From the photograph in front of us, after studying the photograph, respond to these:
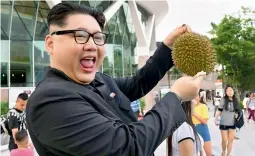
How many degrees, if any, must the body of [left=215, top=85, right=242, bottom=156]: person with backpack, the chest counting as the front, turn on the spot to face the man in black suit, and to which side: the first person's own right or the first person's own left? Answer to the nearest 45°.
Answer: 0° — they already face them

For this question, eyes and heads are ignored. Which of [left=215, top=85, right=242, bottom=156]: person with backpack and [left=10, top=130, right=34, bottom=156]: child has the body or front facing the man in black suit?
the person with backpack

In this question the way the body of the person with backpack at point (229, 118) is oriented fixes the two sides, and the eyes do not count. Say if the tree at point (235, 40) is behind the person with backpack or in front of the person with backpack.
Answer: behind

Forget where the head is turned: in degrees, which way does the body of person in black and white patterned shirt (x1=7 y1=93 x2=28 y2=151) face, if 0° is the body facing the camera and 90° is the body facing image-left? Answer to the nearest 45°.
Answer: approximately 315°

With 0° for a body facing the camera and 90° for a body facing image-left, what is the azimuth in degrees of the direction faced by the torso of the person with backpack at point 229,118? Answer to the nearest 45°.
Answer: approximately 0°

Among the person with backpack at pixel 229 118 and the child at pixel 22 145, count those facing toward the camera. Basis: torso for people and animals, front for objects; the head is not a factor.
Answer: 1

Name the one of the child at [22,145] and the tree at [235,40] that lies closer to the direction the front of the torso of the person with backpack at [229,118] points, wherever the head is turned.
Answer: the child
